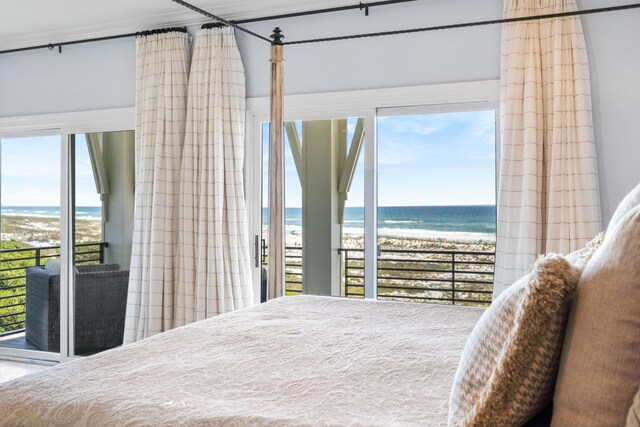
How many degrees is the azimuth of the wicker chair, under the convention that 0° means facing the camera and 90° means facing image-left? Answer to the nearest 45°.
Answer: approximately 135°

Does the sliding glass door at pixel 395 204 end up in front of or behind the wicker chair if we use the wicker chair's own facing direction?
behind

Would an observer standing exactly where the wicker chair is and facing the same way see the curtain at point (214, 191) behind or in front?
behind
